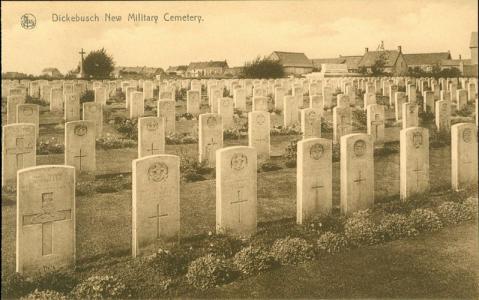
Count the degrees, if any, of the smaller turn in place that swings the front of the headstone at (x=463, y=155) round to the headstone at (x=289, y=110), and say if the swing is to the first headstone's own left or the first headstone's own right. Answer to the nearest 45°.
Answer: approximately 180°

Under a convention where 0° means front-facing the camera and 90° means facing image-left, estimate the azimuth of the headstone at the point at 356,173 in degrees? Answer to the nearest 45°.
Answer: approximately 315°

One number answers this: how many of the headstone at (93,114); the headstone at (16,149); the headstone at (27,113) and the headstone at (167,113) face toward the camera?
4

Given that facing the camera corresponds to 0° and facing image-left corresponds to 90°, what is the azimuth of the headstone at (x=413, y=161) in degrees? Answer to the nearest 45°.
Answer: approximately 315°

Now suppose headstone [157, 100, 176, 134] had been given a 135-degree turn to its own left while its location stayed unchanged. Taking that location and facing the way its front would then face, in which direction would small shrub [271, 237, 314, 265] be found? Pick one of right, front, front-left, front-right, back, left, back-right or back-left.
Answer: back-right

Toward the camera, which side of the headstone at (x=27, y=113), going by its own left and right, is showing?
front

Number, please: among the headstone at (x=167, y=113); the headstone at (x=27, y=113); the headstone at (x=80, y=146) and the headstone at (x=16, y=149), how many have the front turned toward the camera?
4

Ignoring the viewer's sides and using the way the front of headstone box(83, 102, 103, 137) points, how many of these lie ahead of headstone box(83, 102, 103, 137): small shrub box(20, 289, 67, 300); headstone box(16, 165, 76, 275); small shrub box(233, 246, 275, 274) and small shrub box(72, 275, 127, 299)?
4

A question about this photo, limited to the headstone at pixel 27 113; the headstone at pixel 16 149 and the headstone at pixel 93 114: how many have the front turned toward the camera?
3

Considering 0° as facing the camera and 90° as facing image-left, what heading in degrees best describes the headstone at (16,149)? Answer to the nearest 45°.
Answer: approximately 0°

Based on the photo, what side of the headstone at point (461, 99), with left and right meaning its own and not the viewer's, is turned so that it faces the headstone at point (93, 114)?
right

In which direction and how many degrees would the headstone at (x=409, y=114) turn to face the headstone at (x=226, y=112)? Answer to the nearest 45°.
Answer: approximately 135° to its right

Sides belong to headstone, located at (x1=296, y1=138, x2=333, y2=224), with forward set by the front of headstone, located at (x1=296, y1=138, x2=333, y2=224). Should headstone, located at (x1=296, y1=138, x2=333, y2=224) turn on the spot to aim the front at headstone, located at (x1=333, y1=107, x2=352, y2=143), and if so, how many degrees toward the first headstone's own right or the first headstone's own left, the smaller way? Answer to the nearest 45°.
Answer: approximately 135° to the first headstone's own left

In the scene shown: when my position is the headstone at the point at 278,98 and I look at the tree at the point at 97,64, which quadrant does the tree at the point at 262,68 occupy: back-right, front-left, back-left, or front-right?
front-right

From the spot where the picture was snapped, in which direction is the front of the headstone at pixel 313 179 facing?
facing the viewer and to the right of the viewer

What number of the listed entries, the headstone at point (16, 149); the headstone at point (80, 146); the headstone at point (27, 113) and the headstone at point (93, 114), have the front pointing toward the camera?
4

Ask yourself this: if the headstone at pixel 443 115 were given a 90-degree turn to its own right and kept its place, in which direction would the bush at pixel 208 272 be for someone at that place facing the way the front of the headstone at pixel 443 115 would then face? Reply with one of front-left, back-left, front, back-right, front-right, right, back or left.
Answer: front-left

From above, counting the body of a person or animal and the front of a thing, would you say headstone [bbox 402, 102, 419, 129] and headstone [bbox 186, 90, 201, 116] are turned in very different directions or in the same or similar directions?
same or similar directions
